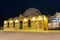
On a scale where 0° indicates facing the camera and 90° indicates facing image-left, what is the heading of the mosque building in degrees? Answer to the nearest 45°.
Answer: approximately 45°
